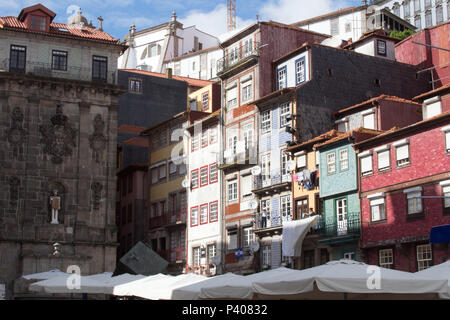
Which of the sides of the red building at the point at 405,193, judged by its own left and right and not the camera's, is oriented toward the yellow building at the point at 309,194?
right

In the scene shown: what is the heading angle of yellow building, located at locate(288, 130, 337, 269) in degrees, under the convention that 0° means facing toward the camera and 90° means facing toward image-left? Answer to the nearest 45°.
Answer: approximately 45°

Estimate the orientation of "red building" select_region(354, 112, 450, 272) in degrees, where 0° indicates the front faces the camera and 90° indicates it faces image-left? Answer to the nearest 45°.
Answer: approximately 45°
